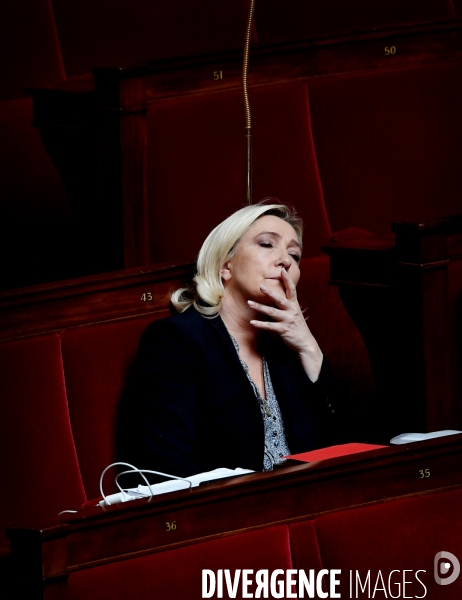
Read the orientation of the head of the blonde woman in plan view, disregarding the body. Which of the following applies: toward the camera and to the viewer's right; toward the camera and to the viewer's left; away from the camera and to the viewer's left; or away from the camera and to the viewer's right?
toward the camera and to the viewer's right

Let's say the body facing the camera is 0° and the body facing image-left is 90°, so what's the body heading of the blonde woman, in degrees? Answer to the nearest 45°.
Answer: approximately 315°

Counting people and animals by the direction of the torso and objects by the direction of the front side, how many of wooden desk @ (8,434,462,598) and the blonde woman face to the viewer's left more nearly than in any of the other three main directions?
0
